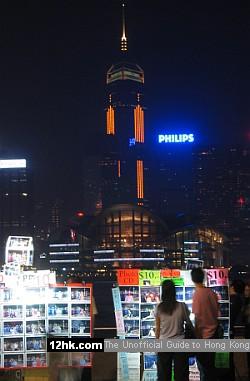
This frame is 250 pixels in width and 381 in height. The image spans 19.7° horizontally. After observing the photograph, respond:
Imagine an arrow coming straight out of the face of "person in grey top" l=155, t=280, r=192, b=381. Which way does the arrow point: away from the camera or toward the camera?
away from the camera

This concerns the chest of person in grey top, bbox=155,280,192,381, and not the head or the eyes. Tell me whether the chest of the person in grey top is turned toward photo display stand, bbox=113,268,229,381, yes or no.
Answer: yes

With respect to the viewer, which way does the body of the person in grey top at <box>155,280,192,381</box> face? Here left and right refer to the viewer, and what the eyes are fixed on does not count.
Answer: facing away from the viewer

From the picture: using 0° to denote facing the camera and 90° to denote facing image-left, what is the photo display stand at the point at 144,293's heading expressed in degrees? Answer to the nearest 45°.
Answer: approximately 0°

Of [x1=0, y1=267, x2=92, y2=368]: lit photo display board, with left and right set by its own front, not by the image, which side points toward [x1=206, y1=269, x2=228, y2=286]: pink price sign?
left

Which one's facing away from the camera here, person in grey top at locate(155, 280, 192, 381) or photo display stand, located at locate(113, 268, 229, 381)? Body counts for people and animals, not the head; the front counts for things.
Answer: the person in grey top

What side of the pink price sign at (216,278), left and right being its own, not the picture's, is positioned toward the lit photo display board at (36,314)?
right

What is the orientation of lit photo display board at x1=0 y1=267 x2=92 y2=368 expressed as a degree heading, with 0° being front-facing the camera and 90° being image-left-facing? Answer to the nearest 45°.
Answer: approximately 0°

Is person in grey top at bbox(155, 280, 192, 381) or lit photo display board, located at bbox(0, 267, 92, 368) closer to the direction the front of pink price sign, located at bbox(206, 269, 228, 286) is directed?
the person in grey top
